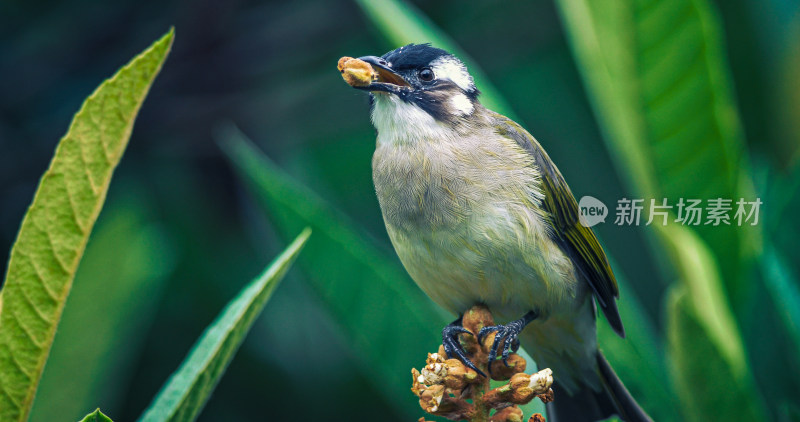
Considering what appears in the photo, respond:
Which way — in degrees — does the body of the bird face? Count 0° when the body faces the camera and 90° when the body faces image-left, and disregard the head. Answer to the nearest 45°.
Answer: approximately 45°

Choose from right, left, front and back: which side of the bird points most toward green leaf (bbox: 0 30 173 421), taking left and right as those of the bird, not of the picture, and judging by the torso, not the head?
front

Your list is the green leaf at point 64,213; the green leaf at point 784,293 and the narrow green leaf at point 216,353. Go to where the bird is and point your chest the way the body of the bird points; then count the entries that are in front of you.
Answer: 2

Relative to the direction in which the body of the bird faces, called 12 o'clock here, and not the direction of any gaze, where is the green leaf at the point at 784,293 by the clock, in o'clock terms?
The green leaf is roughly at 7 o'clock from the bird.
